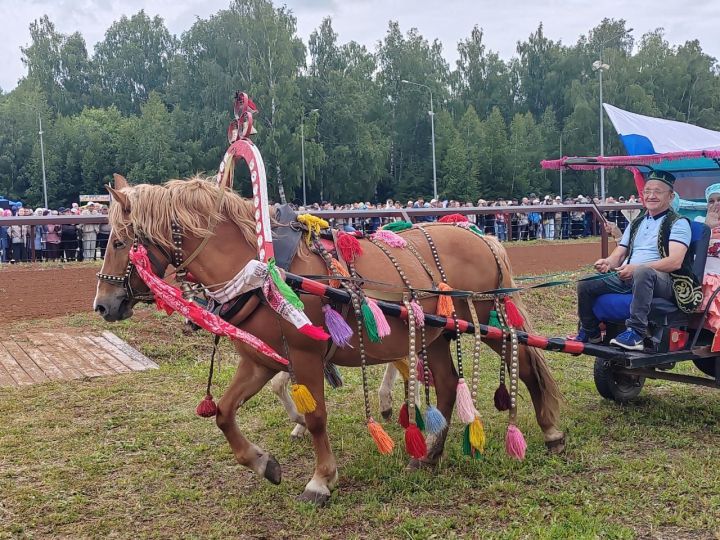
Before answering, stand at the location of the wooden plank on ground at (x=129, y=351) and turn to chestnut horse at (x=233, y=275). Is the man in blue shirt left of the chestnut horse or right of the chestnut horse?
left

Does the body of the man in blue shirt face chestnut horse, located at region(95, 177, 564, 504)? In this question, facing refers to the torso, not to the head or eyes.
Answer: yes

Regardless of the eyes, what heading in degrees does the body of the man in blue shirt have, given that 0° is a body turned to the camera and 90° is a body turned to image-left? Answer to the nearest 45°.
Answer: approximately 45°
